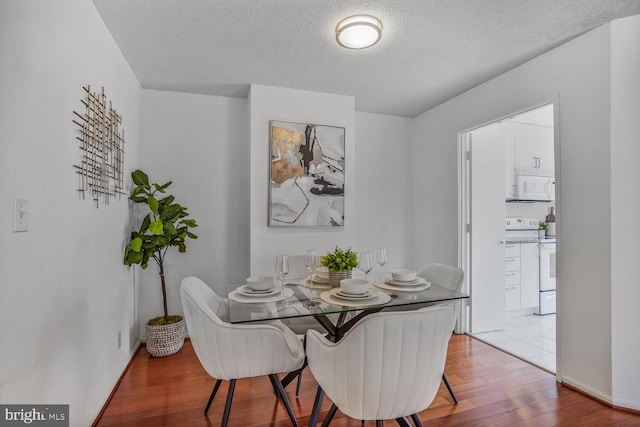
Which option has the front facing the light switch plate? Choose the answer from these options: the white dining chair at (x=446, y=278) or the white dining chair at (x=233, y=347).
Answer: the white dining chair at (x=446, y=278)

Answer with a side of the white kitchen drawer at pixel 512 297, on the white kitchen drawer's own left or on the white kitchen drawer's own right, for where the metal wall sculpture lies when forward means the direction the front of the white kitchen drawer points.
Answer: on the white kitchen drawer's own right

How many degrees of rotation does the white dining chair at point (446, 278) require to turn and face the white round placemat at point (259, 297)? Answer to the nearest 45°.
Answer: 0° — it already faces it

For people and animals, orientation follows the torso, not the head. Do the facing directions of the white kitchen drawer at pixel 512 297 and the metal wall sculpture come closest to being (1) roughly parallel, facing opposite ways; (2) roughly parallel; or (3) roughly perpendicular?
roughly perpendicular

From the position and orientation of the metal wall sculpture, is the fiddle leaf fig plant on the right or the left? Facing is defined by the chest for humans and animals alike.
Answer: on its left
